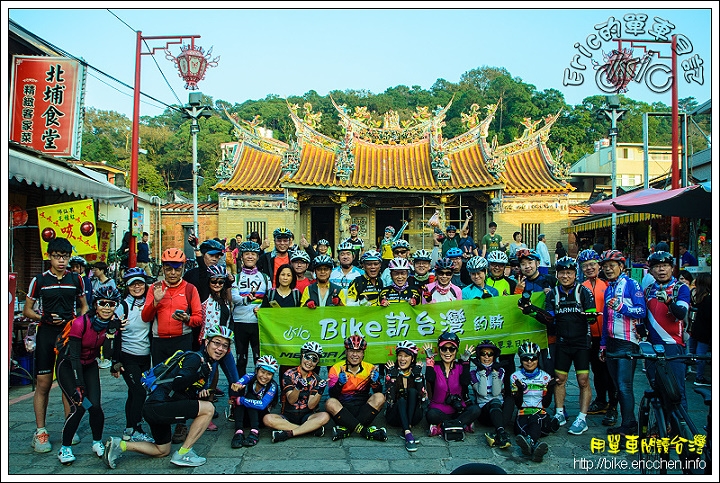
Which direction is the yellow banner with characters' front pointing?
toward the camera

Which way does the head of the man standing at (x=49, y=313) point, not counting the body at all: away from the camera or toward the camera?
toward the camera

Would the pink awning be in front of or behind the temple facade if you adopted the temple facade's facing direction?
in front

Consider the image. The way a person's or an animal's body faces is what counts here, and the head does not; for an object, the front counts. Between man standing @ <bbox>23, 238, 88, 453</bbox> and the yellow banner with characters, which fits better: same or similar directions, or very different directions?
same or similar directions

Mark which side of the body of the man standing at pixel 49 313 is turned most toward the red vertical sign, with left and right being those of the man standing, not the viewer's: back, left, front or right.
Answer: back

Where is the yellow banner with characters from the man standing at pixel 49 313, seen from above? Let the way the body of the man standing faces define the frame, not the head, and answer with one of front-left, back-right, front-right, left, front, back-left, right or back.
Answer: back

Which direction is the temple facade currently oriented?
toward the camera

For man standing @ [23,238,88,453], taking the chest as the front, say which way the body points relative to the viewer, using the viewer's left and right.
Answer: facing the viewer

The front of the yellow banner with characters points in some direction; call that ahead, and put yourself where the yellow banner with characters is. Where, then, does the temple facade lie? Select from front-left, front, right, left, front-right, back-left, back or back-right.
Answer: back-left

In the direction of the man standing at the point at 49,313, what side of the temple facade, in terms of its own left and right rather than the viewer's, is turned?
front

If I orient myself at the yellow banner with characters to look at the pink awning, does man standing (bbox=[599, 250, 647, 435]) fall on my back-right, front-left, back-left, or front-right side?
front-right

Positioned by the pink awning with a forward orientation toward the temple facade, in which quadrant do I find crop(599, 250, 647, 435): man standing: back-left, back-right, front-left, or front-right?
back-left

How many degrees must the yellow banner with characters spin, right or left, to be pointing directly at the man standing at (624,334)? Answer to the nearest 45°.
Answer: approximately 45° to its left

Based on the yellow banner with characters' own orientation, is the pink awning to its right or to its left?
on its left

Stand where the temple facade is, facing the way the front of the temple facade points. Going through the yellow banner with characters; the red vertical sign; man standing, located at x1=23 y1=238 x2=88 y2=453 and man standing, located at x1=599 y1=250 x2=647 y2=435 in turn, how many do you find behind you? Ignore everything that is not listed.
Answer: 0

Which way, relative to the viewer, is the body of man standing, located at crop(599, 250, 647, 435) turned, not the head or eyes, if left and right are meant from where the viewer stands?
facing the viewer and to the left of the viewer
